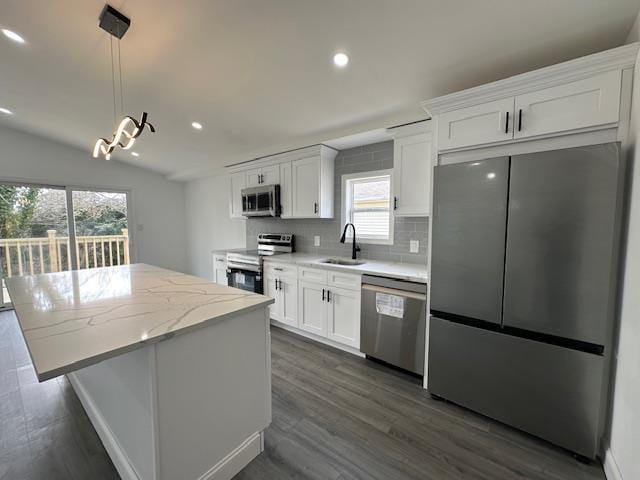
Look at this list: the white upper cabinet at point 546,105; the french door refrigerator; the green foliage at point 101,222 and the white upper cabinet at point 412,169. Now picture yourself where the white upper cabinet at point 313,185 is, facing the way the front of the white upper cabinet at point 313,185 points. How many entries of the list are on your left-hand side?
3

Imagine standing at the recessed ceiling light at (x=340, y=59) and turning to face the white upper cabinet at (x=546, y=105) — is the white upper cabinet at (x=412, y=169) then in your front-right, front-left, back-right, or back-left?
front-left

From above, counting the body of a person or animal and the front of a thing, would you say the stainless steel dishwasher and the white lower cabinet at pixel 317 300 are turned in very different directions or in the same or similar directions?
same or similar directions

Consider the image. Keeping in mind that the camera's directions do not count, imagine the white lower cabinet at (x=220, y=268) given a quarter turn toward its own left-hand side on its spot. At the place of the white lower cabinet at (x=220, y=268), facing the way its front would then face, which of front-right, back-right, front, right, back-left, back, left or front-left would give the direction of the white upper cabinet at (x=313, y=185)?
front

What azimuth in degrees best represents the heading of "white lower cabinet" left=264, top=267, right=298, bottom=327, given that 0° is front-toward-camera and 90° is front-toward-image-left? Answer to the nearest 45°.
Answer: approximately 45°

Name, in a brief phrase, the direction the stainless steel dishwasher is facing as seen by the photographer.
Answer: facing the viewer and to the left of the viewer

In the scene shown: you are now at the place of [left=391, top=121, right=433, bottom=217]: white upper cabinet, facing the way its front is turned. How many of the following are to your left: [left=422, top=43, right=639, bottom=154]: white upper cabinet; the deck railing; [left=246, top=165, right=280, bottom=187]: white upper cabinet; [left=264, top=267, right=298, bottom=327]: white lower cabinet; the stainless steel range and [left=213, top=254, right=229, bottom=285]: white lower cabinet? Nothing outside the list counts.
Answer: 1

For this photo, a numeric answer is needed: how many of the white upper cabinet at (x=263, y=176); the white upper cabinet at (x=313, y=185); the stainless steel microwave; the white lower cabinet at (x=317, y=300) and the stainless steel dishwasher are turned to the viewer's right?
0

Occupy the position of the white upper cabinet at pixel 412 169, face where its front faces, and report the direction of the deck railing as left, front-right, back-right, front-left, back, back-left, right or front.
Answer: front-right

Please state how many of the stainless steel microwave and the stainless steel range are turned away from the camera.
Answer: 0

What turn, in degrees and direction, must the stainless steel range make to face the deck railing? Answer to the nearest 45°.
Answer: approximately 90° to its right

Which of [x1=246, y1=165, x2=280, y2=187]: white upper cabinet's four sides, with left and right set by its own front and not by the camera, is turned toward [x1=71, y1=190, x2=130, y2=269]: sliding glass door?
right

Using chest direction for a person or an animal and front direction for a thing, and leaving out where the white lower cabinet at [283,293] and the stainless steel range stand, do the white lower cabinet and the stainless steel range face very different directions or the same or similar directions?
same or similar directions

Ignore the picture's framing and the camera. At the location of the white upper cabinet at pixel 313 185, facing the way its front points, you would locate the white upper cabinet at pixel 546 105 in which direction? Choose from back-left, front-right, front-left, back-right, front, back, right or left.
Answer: left
